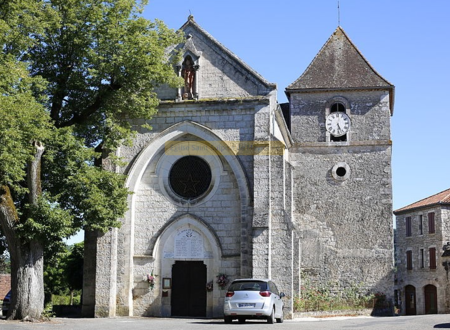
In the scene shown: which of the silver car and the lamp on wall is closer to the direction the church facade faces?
the silver car

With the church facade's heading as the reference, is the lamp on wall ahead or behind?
behind

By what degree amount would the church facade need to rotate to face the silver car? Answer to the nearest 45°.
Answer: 0° — it already faces it
